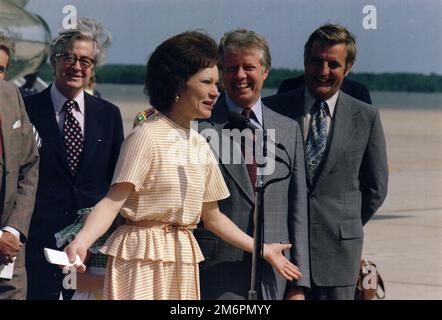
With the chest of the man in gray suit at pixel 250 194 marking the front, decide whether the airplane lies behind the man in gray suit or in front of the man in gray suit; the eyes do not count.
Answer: behind

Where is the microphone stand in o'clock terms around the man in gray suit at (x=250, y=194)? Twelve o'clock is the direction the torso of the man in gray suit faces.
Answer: The microphone stand is roughly at 12 o'clock from the man in gray suit.

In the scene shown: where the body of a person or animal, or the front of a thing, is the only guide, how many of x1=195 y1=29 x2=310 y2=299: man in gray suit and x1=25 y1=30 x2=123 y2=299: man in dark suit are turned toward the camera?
2

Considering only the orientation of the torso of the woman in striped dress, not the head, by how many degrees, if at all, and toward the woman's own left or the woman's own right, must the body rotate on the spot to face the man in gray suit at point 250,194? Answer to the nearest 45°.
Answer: approximately 90° to the woman's own left

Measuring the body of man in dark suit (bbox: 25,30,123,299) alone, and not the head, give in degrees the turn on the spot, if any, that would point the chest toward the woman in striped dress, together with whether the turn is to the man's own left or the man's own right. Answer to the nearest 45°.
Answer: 0° — they already face them

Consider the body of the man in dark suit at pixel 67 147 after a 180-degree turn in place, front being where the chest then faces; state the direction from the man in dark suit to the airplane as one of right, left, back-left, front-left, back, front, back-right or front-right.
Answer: front

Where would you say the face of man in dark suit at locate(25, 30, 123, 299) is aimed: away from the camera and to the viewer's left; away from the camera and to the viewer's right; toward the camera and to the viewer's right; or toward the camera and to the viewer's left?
toward the camera and to the viewer's right

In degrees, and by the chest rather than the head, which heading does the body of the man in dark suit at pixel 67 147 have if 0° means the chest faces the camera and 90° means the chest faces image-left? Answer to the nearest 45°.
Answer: approximately 0°
